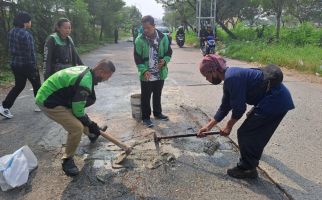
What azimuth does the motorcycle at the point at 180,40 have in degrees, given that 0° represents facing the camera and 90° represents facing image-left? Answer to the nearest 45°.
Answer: approximately 0°

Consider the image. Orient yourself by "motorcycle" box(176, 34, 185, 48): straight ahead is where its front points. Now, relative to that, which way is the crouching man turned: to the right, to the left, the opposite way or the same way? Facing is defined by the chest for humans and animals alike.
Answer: to the left

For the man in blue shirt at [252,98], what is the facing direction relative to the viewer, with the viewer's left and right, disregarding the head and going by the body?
facing to the left of the viewer

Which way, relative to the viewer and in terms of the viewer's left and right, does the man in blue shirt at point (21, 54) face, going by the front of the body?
facing away from the viewer and to the right of the viewer

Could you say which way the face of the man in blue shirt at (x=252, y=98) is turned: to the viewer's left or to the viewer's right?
to the viewer's left

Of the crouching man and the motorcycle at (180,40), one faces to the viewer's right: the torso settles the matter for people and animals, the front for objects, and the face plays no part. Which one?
the crouching man

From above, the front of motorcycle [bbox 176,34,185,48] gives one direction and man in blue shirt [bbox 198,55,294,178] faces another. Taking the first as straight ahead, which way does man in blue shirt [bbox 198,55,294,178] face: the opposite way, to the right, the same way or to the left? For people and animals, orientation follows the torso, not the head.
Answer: to the right

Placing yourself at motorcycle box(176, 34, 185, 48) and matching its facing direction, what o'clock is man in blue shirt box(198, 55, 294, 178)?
The man in blue shirt is roughly at 12 o'clock from the motorcycle.

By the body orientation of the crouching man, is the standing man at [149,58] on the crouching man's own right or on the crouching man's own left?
on the crouching man's own left

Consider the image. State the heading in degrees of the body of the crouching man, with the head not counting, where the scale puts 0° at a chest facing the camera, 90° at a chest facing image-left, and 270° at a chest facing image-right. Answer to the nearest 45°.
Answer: approximately 270°
